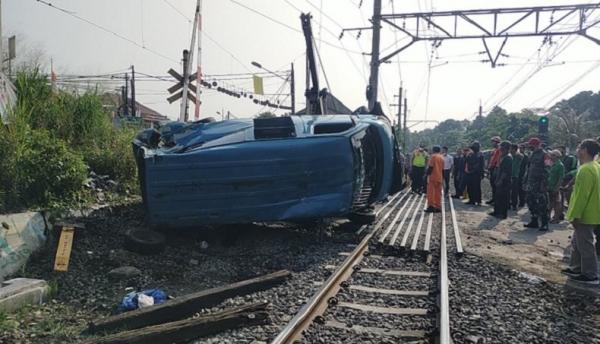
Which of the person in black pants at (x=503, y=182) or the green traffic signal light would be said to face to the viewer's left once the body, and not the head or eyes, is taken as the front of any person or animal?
the person in black pants

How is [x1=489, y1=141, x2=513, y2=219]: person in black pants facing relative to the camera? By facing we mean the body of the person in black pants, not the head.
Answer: to the viewer's left

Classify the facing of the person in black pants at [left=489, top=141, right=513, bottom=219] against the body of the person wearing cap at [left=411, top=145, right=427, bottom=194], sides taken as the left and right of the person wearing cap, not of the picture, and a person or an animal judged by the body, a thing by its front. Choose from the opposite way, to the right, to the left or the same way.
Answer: to the right

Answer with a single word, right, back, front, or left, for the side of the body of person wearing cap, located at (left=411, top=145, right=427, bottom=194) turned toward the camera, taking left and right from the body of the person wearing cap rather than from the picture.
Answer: front

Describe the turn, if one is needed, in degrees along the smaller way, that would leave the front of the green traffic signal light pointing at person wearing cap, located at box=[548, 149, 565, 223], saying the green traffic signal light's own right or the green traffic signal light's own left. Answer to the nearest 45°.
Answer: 0° — it already faces them

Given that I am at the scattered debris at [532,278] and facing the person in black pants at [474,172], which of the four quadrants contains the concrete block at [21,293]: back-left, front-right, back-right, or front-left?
back-left

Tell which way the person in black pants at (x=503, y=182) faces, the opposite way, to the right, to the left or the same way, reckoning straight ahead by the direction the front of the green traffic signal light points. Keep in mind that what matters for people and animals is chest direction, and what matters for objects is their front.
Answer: to the right

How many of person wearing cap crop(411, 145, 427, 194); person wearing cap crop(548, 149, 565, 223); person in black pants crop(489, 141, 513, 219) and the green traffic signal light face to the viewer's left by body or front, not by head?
2

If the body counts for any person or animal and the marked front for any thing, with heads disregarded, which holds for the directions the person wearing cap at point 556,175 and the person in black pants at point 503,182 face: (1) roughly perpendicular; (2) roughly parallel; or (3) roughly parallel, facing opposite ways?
roughly parallel

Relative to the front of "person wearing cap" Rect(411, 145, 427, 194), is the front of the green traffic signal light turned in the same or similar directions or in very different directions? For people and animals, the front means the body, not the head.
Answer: same or similar directions

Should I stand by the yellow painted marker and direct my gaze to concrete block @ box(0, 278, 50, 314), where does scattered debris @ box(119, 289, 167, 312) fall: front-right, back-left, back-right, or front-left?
front-left

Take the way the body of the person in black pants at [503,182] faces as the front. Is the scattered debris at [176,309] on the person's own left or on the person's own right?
on the person's own left

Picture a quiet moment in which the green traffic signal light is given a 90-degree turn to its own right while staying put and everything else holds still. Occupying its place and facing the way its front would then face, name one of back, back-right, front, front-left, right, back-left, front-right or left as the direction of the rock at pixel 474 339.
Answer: left

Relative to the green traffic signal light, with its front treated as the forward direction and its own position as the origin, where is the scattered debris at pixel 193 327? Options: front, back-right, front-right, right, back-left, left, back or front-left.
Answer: front

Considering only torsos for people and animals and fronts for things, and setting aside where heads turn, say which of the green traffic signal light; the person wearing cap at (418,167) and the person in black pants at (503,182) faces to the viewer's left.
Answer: the person in black pants

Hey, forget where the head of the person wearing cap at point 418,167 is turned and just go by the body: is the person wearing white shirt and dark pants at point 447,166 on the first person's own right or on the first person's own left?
on the first person's own left

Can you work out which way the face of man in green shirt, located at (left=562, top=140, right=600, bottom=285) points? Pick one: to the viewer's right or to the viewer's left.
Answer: to the viewer's left

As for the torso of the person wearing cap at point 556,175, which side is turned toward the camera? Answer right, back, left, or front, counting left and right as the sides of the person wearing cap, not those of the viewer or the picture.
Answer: left

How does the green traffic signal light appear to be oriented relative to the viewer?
toward the camera
